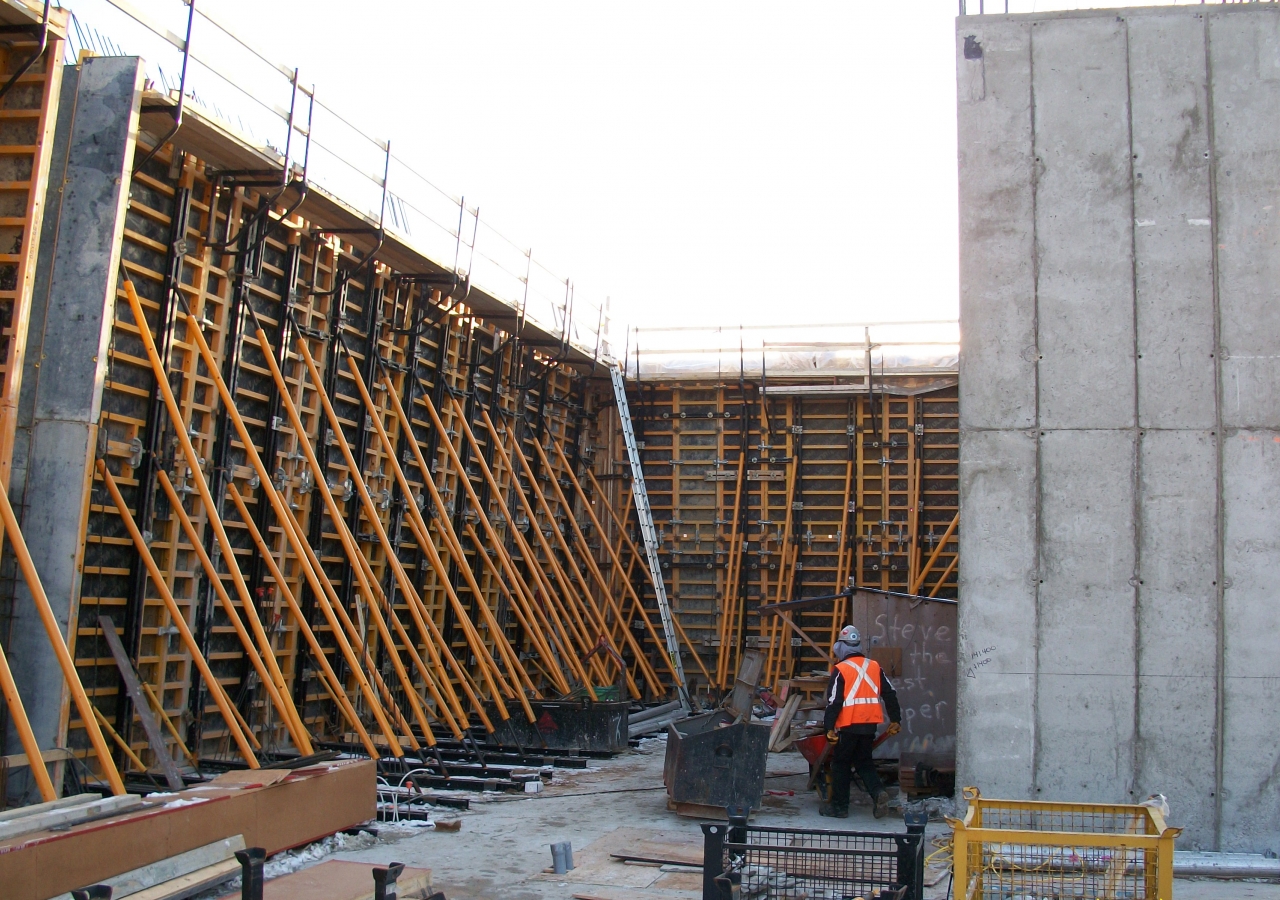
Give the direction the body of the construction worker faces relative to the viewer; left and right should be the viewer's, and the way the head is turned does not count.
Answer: facing away from the viewer and to the left of the viewer

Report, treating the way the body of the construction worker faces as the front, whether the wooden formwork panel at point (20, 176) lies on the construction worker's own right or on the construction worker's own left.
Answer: on the construction worker's own left

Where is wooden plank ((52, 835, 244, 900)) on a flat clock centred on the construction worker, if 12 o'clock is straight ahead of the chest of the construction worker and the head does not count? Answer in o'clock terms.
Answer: The wooden plank is roughly at 9 o'clock from the construction worker.

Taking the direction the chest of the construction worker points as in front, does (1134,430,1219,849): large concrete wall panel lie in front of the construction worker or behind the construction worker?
behind

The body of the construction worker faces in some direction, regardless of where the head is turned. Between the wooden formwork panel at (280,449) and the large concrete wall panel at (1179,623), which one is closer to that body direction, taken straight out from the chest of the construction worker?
the wooden formwork panel

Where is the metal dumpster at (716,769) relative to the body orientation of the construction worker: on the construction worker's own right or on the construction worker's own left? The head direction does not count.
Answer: on the construction worker's own left
